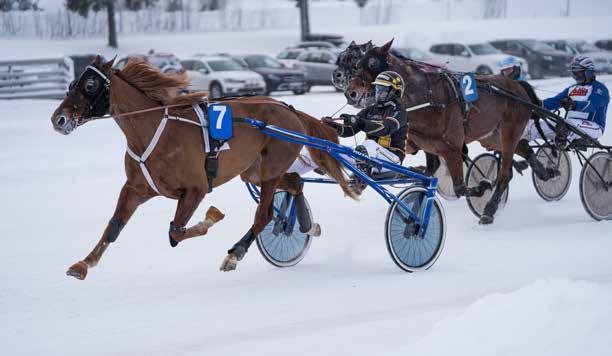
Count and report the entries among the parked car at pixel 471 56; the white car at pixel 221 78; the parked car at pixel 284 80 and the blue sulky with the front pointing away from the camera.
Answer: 0

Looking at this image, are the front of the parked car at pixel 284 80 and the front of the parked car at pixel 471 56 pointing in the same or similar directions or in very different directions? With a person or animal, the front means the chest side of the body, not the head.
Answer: same or similar directions

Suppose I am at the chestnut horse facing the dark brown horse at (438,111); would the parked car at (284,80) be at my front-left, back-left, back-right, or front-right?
front-left

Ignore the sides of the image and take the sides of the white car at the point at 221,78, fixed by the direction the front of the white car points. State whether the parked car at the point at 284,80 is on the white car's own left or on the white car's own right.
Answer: on the white car's own left

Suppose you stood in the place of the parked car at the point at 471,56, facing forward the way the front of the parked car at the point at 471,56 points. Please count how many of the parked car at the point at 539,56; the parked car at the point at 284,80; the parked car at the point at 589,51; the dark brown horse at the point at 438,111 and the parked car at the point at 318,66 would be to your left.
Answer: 2

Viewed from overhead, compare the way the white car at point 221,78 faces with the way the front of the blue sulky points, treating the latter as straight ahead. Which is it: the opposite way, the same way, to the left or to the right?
to the left

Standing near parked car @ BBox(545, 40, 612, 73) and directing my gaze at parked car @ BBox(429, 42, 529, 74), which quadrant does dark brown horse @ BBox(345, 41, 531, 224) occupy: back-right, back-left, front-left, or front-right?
front-left

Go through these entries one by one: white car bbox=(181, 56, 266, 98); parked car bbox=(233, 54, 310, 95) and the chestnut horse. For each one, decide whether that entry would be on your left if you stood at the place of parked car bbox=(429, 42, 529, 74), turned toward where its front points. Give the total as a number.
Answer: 0

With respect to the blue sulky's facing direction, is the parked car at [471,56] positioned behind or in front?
behind

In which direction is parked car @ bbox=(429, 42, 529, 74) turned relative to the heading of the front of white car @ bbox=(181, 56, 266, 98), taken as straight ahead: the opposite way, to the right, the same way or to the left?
the same way

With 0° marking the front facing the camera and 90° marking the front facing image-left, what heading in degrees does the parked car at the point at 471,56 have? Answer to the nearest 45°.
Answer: approximately 315°

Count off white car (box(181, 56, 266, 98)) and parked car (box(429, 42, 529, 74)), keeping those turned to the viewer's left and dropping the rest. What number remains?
0

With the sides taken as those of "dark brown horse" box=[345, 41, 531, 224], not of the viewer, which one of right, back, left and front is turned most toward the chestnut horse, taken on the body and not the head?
front

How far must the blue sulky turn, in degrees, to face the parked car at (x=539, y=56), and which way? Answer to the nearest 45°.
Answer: approximately 135° to its right

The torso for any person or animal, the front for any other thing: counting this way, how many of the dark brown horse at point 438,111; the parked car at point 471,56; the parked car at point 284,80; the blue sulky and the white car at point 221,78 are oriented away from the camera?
0

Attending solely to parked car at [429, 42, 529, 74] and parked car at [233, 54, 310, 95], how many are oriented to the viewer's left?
0
